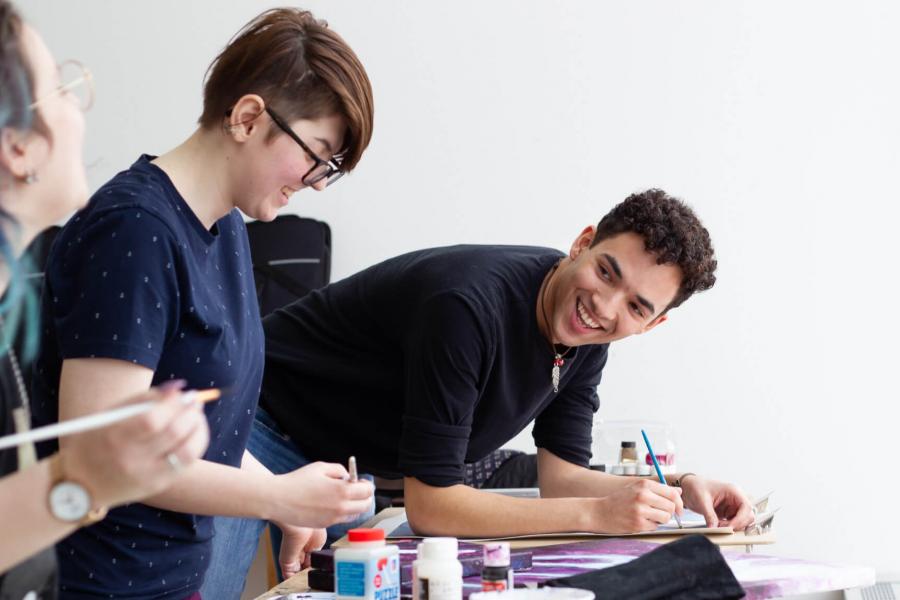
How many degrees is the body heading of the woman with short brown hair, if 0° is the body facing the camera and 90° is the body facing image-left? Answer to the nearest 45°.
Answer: approximately 315°

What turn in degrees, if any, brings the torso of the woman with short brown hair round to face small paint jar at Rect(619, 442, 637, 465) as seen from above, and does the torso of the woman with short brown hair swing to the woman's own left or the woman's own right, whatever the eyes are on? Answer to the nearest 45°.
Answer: approximately 90° to the woman's own left

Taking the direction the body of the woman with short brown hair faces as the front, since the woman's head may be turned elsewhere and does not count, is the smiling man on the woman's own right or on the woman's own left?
on the woman's own left

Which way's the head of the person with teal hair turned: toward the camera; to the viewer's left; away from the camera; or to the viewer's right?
to the viewer's right

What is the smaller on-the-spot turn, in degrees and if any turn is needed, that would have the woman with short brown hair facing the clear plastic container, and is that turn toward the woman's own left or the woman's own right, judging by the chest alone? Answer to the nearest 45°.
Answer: approximately 90° to the woman's own left

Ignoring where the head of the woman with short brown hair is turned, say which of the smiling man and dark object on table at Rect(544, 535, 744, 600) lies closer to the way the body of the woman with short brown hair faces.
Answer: the dark object on table

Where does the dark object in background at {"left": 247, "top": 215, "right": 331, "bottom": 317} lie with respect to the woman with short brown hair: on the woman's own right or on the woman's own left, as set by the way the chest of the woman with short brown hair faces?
on the woman's own left

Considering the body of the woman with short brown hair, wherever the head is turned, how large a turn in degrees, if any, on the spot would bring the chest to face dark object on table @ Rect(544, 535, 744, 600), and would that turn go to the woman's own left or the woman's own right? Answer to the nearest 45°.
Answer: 0° — they already face it
